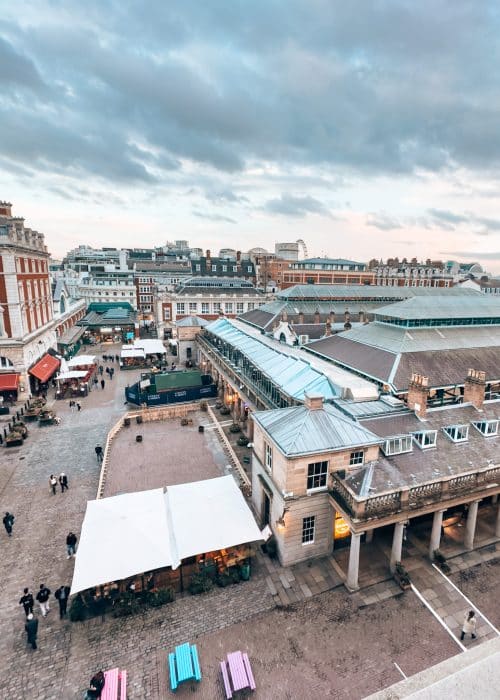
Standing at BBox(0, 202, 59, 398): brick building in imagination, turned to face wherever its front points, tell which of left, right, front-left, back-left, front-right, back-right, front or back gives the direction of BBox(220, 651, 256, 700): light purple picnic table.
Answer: front-right

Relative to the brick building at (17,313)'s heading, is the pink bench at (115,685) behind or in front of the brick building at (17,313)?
in front

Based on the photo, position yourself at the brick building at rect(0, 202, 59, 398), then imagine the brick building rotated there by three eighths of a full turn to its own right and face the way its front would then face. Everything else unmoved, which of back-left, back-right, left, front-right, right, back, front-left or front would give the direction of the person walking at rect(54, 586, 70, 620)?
left

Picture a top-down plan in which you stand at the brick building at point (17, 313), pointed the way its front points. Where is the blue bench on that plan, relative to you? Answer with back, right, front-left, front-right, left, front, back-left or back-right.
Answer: front-right

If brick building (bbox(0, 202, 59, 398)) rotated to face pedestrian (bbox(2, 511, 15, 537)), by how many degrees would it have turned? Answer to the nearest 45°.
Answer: approximately 45° to its right

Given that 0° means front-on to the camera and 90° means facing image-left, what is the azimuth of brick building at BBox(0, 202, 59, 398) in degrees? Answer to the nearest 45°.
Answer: approximately 315°

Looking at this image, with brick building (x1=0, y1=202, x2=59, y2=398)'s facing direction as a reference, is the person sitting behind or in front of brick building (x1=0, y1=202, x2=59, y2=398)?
in front

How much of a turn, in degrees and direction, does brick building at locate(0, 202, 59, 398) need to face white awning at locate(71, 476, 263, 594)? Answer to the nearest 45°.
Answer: approximately 45° to its right

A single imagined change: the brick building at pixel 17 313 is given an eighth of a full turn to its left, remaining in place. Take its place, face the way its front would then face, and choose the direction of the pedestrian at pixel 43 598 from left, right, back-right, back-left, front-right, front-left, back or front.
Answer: right

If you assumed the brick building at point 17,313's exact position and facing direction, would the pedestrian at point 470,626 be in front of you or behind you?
in front
